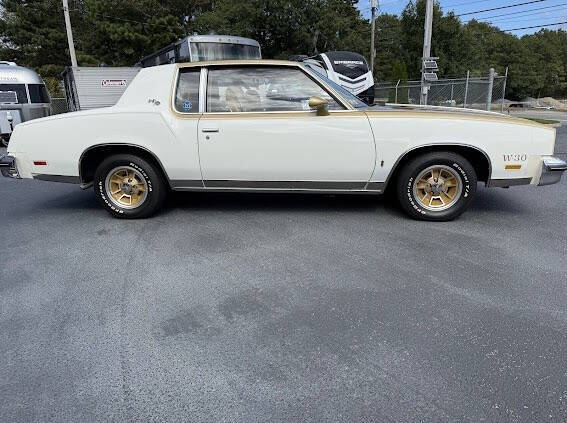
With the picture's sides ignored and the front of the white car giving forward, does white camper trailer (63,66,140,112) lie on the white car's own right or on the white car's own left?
on the white car's own left

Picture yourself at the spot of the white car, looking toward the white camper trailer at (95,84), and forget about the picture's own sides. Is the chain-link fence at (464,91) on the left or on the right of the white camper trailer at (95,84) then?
right

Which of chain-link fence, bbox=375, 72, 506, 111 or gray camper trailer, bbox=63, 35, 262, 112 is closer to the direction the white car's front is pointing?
the chain-link fence

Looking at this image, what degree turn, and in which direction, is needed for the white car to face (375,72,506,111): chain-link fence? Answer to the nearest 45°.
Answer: approximately 45° to its left

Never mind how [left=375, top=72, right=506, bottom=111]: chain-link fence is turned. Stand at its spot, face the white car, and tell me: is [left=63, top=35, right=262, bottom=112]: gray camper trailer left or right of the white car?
right

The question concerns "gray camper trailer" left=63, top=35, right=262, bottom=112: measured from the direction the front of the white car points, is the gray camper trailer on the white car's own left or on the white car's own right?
on the white car's own left

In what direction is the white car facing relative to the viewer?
to the viewer's right
